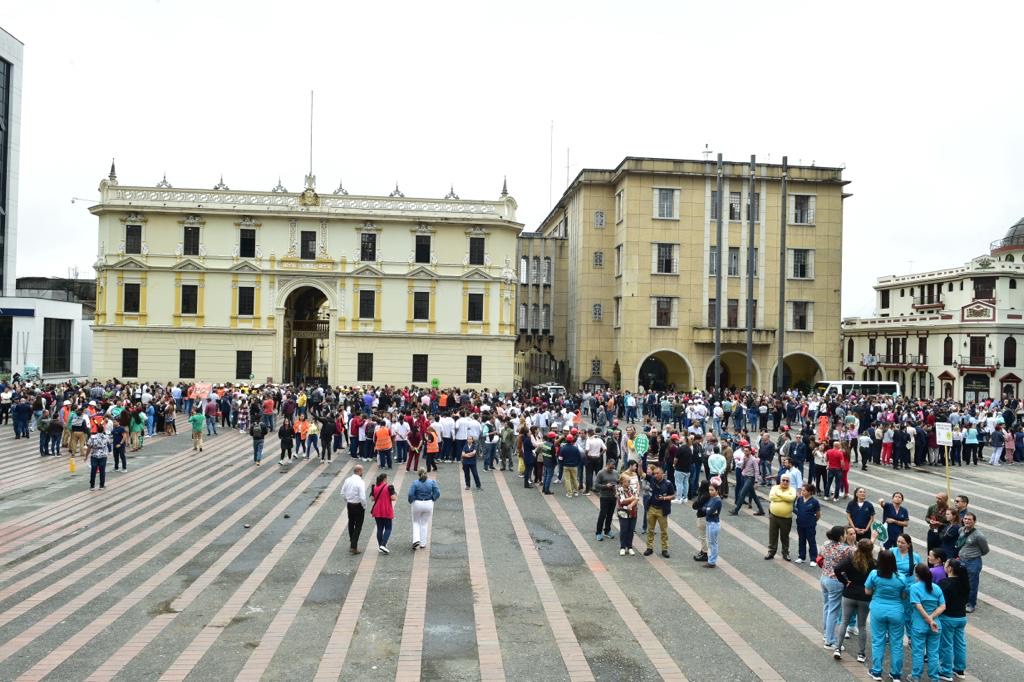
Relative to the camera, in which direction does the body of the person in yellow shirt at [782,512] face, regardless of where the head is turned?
toward the camera

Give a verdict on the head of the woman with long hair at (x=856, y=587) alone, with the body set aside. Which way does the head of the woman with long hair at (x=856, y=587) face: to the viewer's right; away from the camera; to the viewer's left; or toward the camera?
away from the camera

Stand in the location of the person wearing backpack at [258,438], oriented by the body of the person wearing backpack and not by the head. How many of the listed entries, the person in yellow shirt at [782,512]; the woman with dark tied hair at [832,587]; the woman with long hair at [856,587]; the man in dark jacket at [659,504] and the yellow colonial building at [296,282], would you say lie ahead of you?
1

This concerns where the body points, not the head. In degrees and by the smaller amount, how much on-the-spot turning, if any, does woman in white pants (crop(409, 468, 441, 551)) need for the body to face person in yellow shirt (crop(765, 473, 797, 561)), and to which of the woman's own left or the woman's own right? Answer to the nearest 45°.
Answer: approximately 90° to the woman's own right

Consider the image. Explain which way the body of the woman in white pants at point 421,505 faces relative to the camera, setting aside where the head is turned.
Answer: away from the camera

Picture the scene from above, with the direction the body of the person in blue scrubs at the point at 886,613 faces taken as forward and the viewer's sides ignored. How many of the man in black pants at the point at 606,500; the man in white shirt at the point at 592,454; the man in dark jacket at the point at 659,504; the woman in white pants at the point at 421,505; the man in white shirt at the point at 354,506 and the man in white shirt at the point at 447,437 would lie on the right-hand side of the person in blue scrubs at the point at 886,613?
0

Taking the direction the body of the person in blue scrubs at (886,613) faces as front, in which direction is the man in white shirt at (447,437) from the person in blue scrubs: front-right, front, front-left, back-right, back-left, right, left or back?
front-left

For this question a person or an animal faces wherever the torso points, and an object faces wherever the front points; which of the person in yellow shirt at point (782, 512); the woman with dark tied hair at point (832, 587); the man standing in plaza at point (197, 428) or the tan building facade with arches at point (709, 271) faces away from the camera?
the man standing in plaza

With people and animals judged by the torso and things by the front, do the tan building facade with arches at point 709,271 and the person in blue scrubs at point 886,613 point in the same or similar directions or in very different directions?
very different directions

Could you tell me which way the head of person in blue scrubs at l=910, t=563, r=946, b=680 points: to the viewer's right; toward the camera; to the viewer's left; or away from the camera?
away from the camera

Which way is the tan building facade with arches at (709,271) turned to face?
toward the camera

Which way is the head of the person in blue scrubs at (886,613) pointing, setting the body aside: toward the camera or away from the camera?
away from the camera

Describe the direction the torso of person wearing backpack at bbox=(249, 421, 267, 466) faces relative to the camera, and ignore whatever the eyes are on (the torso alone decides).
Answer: away from the camera

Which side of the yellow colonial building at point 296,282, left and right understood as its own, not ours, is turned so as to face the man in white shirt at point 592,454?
front

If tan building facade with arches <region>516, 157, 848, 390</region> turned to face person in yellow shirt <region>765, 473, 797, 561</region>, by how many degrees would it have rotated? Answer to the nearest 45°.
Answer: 0° — it already faces them

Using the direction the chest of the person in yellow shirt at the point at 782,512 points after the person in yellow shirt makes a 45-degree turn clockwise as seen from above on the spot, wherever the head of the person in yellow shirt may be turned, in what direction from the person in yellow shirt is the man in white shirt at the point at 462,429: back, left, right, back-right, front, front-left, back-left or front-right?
right

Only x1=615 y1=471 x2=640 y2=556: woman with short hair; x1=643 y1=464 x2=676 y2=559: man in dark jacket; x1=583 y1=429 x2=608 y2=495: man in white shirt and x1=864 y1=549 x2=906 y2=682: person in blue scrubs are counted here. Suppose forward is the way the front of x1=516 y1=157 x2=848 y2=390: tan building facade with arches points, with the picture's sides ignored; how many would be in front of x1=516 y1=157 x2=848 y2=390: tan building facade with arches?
4

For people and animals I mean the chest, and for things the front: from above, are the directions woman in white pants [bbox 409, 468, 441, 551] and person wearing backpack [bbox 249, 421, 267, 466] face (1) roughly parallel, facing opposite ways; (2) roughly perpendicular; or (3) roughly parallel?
roughly parallel

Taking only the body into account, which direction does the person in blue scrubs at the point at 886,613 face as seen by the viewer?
away from the camera

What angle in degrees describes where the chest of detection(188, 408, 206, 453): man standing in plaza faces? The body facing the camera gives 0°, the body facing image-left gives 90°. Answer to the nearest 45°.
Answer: approximately 180°

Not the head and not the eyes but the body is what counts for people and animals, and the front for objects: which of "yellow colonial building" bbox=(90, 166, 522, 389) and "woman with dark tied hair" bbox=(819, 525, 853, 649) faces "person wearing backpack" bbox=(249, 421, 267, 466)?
the yellow colonial building
